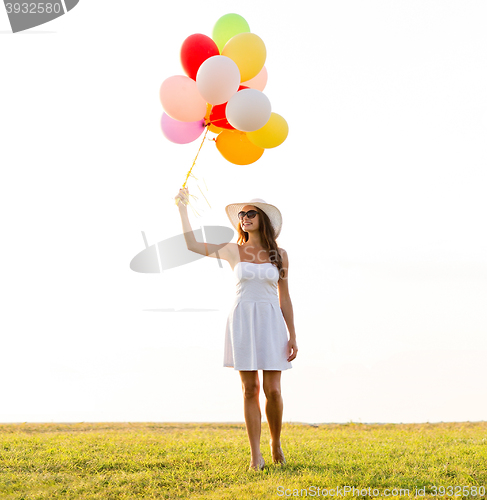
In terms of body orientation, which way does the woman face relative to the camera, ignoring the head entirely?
toward the camera
